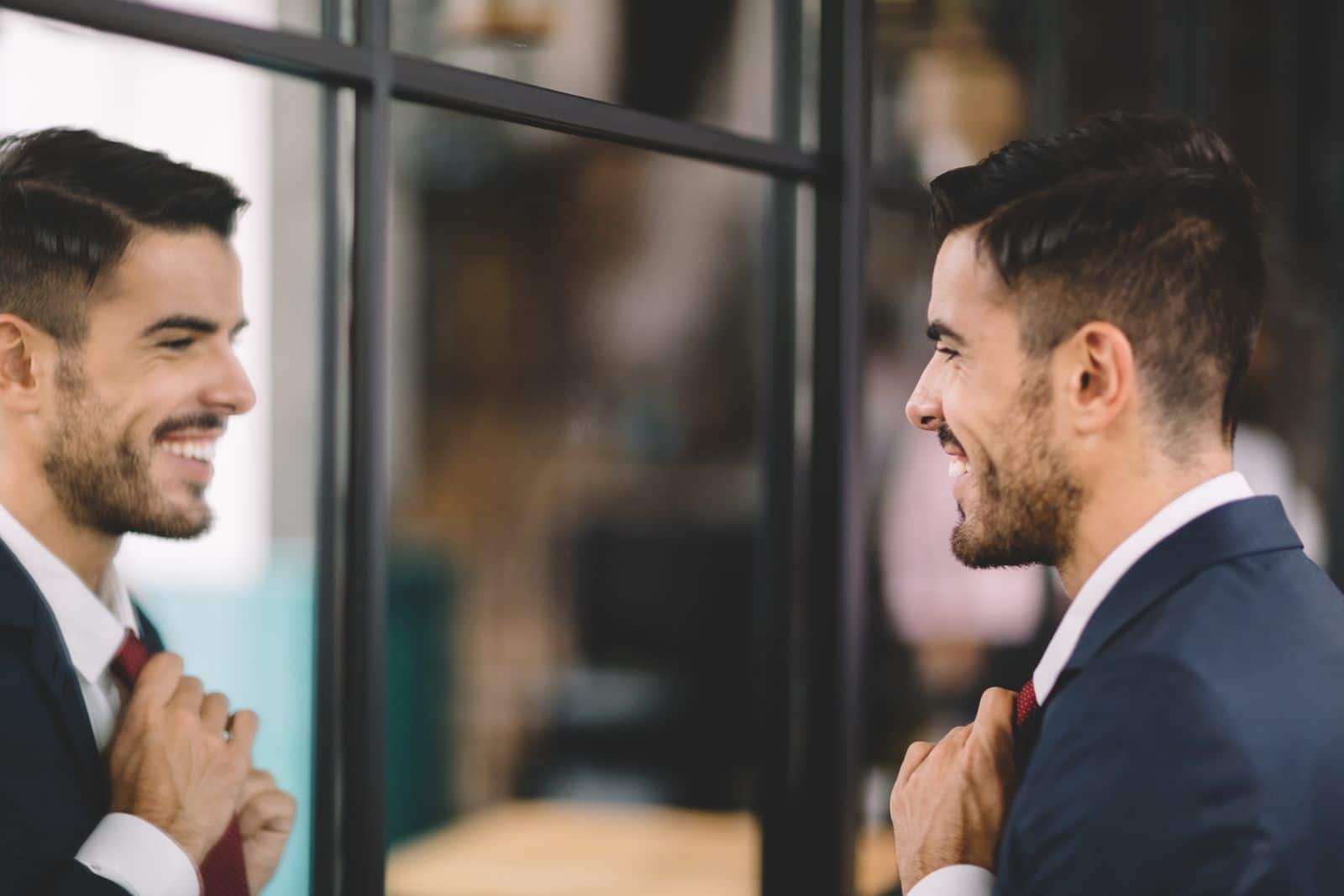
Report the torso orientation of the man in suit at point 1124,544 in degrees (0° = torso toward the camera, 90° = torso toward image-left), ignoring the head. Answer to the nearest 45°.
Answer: approximately 90°

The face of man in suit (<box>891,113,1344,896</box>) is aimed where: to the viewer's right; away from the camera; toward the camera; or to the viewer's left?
to the viewer's left
